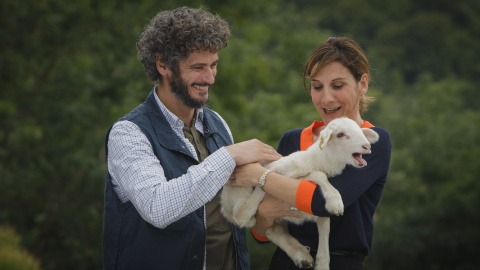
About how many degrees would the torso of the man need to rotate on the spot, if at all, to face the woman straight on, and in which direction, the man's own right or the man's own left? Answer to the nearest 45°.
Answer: approximately 45° to the man's own left

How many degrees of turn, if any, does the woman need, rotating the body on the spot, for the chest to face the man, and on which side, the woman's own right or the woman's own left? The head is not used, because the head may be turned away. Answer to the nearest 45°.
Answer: approximately 45° to the woman's own right

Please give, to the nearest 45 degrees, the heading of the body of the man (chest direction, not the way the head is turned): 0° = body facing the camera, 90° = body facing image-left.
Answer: approximately 315°

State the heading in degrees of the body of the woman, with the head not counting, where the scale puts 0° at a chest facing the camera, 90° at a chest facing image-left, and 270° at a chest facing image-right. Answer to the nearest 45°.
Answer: approximately 45°
